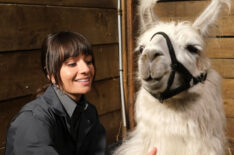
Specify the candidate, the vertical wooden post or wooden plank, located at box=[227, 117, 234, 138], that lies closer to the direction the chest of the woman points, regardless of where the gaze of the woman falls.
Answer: the wooden plank

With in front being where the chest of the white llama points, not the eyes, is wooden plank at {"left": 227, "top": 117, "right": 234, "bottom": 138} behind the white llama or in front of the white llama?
behind

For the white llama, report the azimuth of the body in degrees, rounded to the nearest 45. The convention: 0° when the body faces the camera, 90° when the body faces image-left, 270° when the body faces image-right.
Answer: approximately 45°

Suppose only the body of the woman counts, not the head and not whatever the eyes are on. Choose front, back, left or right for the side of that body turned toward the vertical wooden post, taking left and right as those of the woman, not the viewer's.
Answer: left

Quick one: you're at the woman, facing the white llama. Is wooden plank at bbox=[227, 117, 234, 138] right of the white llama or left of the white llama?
left

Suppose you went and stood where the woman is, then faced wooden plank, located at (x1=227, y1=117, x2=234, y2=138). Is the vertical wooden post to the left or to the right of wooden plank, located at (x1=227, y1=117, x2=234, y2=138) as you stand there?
left

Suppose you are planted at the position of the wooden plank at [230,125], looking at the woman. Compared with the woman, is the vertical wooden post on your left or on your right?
right

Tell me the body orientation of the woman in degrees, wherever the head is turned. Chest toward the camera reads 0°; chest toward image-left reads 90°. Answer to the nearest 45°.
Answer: approximately 315°

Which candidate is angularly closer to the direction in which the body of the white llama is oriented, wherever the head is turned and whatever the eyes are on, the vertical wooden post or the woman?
the woman

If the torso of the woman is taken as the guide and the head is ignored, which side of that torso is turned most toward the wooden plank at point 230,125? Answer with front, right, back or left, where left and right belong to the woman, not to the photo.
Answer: left

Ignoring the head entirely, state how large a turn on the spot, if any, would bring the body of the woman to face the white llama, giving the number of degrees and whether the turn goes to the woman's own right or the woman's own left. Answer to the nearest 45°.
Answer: approximately 45° to the woman's own left

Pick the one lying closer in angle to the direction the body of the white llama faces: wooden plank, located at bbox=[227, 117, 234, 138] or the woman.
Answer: the woman
